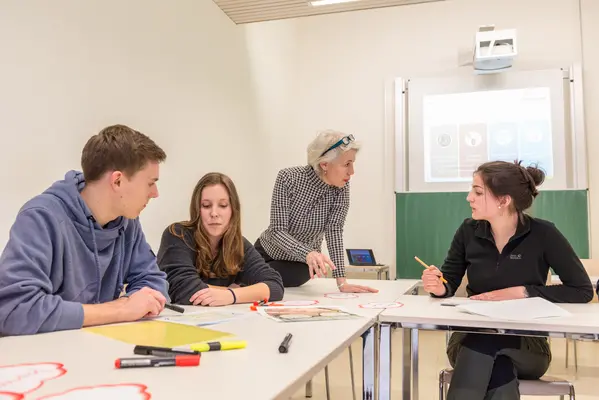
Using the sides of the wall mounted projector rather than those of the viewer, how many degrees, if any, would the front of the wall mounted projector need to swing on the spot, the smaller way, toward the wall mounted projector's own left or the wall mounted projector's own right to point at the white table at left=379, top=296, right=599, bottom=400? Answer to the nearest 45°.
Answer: approximately 180°

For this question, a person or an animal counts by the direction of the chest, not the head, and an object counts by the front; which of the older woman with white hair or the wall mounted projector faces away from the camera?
the wall mounted projector

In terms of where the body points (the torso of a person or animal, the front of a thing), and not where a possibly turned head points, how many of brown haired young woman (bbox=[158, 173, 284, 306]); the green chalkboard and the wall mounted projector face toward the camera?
2

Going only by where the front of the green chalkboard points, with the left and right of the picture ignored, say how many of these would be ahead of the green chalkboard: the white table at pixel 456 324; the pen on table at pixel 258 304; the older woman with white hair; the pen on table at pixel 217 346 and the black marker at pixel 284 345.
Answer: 5

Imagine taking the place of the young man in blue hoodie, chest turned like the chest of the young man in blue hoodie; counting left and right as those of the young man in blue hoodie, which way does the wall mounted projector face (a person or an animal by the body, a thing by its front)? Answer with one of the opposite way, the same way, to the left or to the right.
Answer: to the left

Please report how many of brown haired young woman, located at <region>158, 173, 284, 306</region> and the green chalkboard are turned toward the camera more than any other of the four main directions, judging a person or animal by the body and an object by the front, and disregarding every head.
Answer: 2

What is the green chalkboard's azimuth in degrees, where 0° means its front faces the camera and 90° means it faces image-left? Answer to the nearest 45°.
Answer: approximately 0°

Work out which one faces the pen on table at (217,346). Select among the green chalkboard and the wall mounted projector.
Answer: the green chalkboard

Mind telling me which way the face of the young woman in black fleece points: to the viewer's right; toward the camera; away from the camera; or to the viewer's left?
to the viewer's left

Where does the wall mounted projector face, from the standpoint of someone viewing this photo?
facing away from the viewer

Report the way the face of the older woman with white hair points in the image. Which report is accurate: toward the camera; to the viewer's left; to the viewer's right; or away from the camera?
to the viewer's right

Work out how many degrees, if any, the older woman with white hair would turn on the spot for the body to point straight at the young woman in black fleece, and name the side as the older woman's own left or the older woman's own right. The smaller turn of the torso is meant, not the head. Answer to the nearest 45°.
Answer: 0° — they already face them

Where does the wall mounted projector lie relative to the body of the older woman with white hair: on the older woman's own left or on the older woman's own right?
on the older woman's own left

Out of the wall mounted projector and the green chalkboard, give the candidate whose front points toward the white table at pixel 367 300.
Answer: the green chalkboard

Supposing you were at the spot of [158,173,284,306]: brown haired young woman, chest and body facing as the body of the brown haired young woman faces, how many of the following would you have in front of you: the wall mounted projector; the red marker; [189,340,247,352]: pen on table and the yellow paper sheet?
3

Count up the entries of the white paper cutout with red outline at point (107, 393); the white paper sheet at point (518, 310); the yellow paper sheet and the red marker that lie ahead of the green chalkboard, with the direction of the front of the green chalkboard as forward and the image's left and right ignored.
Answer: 4
